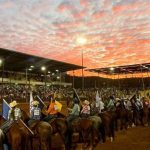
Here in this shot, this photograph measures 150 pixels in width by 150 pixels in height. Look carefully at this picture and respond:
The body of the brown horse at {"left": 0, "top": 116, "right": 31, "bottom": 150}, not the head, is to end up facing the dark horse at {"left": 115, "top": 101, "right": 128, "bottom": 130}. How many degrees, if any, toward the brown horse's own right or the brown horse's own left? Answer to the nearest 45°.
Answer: approximately 45° to the brown horse's own right

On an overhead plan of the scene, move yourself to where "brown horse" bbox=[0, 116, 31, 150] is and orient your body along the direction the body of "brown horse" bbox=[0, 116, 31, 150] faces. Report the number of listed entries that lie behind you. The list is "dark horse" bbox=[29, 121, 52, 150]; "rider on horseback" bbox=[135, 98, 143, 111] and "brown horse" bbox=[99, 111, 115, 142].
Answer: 0

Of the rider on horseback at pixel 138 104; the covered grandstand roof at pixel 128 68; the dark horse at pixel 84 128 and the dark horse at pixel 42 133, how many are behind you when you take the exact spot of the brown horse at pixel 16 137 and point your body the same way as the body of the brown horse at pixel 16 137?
0

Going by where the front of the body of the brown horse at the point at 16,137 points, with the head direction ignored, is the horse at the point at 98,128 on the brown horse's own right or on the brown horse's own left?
on the brown horse's own right

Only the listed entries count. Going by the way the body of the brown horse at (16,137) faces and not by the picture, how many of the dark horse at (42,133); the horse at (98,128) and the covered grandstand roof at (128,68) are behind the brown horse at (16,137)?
0

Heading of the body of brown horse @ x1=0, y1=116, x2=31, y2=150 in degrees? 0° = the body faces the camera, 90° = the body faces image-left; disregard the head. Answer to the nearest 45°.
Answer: approximately 180°

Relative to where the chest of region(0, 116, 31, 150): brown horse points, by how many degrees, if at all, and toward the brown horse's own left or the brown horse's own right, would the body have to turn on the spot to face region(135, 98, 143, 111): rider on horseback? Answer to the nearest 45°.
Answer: approximately 45° to the brown horse's own right

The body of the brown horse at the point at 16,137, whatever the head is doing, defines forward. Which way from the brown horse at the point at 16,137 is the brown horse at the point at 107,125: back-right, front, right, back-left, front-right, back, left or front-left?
front-right

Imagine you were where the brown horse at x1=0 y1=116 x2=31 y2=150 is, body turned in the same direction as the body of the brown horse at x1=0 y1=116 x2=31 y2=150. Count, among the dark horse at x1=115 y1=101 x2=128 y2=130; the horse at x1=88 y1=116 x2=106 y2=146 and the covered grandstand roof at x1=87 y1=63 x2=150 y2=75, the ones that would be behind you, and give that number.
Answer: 0

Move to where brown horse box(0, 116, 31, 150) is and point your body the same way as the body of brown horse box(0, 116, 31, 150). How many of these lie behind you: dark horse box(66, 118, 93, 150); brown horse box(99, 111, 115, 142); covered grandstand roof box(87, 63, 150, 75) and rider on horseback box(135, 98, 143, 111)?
0

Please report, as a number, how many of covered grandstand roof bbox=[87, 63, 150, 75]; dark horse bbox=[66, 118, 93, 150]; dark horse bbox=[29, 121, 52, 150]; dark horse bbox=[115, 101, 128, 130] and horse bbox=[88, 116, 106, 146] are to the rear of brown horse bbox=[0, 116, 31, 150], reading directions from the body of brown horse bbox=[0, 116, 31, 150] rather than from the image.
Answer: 0

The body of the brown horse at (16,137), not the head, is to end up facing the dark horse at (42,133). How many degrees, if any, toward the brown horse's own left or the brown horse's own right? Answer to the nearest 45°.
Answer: approximately 45° to the brown horse's own right

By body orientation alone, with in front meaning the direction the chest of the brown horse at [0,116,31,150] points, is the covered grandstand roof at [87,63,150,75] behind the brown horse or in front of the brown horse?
in front
